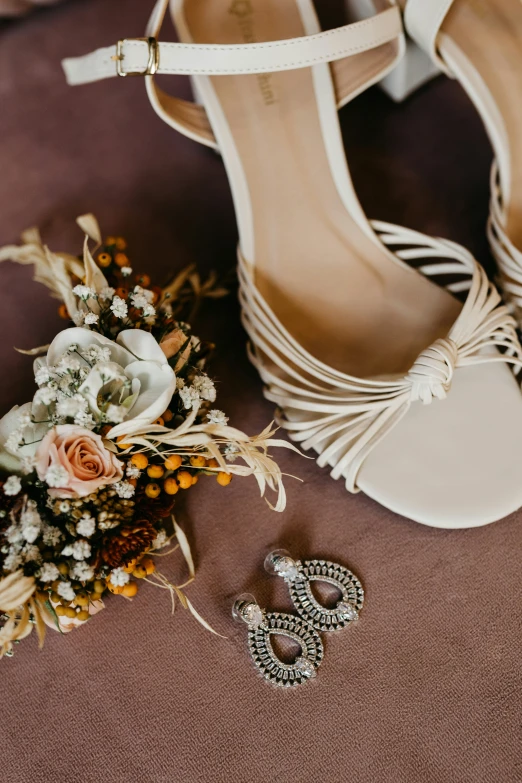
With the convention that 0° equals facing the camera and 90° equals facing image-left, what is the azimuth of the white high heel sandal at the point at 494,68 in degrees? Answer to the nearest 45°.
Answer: approximately 315°
